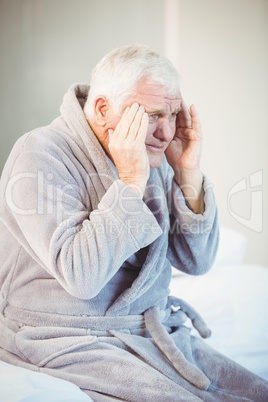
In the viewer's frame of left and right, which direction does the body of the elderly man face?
facing the viewer and to the right of the viewer

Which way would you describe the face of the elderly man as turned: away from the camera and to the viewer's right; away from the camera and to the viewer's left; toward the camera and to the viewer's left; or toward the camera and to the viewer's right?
toward the camera and to the viewer's right

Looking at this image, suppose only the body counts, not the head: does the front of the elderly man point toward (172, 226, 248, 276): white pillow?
no
